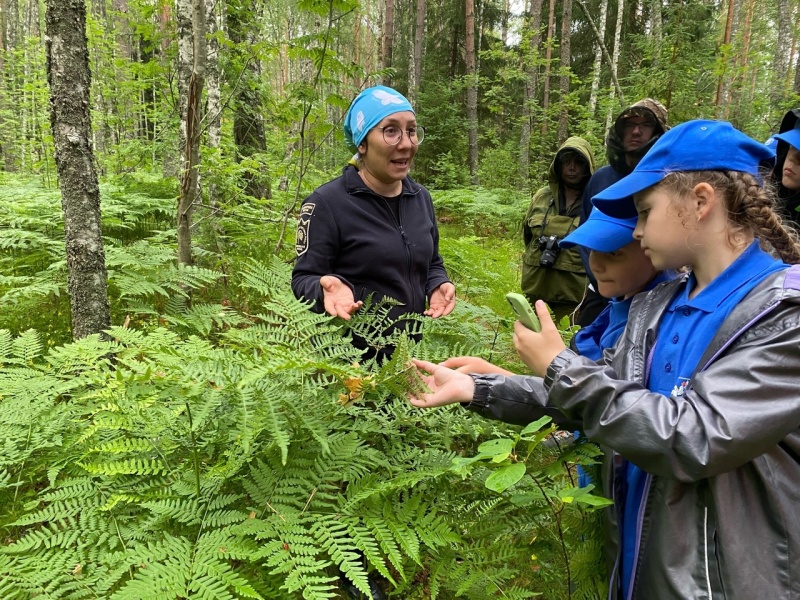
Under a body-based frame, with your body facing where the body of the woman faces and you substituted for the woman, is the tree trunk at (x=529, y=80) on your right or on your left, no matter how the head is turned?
on your left

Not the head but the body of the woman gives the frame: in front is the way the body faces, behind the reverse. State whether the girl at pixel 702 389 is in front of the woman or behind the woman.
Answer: in front

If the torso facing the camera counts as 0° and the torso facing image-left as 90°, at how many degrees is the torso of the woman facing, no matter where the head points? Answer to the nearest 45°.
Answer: approximately 315°

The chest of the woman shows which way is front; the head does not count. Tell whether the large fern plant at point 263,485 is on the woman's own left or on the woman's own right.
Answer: on the woman's own right

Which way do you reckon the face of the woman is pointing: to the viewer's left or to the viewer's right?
to the viewer's right

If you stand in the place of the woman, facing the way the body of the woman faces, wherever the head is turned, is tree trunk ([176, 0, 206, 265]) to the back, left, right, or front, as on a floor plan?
back

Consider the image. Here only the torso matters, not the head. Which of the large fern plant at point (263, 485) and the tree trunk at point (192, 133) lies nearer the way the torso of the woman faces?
the large fern plant

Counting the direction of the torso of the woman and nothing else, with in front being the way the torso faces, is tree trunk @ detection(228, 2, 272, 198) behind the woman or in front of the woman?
behind

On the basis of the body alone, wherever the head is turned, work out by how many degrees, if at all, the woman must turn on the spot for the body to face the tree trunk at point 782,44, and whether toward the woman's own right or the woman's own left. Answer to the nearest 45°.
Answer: approximately 90° to the woman's own left

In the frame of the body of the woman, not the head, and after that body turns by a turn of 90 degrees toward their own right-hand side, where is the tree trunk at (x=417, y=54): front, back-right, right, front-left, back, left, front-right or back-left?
back-right

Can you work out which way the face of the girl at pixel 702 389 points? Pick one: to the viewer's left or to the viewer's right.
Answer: to the viewer's left
